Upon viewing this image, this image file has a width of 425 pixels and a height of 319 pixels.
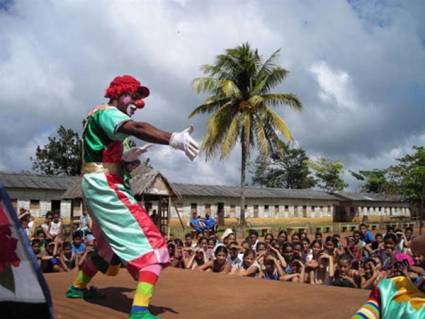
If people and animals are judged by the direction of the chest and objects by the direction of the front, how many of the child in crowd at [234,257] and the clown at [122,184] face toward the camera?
1

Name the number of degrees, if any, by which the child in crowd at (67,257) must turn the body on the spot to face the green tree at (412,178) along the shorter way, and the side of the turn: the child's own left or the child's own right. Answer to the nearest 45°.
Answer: approximately 135° to the child's own left

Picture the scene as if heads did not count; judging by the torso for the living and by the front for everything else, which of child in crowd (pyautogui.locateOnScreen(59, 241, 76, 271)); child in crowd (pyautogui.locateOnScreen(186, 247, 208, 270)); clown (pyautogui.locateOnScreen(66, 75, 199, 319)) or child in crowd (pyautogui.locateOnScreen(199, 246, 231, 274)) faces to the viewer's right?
the clown

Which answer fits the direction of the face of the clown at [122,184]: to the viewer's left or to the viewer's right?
to the viewer's right

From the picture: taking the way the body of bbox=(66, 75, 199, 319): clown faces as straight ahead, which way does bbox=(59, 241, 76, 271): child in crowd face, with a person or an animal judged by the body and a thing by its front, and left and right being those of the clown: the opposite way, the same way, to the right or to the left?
to the right

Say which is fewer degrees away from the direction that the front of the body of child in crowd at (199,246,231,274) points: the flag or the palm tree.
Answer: the flag

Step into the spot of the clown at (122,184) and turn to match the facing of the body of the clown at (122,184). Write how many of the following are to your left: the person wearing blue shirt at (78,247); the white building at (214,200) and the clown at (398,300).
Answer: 2

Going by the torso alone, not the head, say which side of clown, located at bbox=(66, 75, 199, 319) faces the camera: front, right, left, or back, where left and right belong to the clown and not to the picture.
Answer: right

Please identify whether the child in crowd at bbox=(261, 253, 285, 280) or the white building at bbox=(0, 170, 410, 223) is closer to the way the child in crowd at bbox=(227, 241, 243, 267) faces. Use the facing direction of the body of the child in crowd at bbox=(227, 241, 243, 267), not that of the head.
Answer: the child in crowd

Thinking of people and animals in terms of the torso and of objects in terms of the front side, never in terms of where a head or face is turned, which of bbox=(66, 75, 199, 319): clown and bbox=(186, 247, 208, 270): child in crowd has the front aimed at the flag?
the child in crowd

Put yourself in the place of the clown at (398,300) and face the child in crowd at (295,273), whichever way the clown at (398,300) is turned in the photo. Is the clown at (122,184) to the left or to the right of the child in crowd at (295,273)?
left

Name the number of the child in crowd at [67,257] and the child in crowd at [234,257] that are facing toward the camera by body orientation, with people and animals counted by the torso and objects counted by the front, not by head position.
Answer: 2
